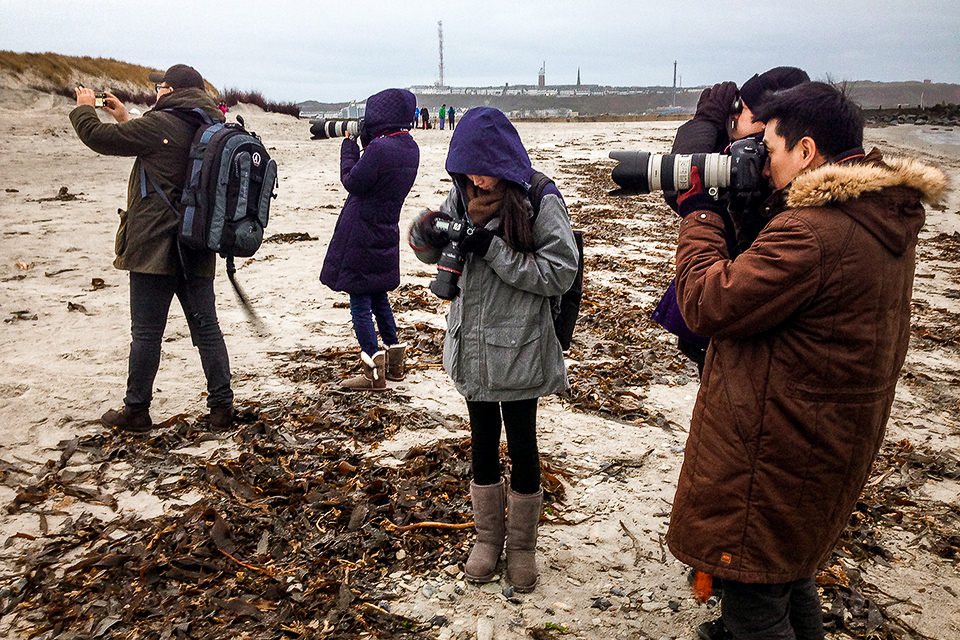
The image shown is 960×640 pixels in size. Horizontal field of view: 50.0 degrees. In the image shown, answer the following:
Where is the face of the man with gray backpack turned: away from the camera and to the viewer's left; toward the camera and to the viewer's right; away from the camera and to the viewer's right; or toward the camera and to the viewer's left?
away from the camera and to the viewer's left

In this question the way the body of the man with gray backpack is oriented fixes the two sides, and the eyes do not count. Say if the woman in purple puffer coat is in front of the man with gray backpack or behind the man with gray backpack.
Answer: behind

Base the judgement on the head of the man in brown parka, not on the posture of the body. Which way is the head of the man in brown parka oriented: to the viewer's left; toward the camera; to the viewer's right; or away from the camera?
to the viewer's left

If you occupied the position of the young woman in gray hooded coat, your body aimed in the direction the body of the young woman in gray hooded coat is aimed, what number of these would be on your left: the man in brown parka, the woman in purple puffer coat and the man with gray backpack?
1

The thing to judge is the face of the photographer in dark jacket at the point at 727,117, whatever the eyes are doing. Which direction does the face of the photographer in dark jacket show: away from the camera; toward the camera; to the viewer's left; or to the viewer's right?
to the viewer's left

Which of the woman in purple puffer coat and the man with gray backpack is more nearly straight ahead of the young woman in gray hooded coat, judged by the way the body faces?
the man with gray backpack

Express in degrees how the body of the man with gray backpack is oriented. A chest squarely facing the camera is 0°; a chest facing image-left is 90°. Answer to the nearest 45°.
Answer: approximately 90°

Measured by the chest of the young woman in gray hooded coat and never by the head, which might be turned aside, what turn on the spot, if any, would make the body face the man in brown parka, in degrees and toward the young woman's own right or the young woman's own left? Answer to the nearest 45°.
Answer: approximately 90° to the young woman's own left

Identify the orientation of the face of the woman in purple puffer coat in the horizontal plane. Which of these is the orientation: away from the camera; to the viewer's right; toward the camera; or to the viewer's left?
to the viewer's left

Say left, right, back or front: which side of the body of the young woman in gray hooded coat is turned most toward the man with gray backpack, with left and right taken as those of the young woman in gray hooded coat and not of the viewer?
right

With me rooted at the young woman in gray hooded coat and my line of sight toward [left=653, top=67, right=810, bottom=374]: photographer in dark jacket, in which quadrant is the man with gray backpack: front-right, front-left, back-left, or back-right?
back-left
